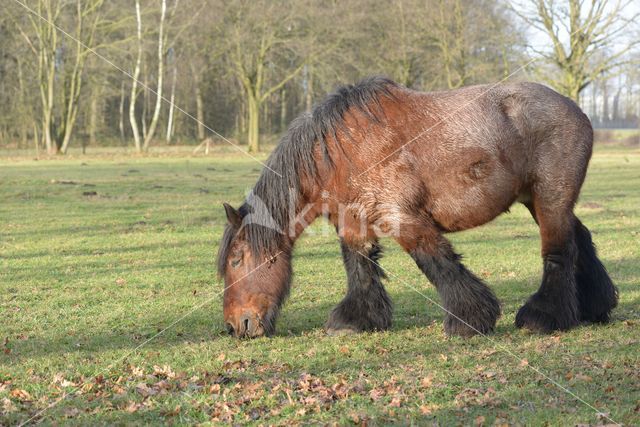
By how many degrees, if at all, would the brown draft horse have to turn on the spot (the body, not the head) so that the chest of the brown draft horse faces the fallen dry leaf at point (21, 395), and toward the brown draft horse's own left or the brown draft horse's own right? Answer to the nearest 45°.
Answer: approximately 45° to the brown draft horse's own left

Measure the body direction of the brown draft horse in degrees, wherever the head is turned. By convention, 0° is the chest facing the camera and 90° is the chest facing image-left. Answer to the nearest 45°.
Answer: approximately 90°
